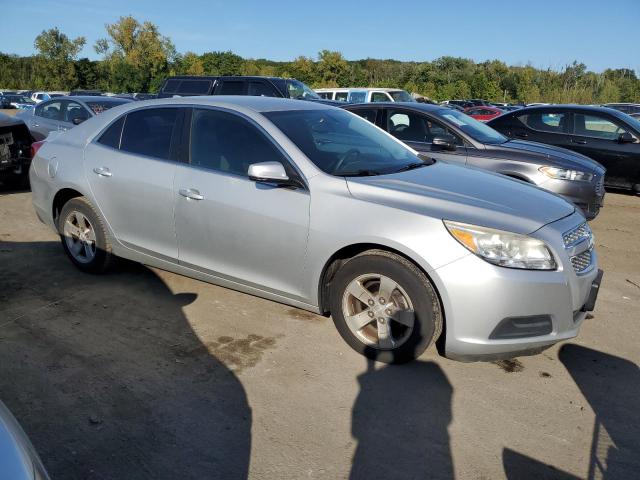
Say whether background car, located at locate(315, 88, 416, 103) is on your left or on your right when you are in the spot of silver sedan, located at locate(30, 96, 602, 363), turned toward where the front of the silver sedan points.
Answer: on your left

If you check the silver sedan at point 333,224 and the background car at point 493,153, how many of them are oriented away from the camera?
0

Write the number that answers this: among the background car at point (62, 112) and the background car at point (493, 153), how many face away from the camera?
0

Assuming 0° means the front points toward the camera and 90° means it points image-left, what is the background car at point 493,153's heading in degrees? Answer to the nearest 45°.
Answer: approximately 315°

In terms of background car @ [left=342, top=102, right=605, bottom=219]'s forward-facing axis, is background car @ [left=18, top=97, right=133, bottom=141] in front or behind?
behind

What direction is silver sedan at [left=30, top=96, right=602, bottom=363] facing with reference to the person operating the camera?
facing the viewer and to the right of the viewer

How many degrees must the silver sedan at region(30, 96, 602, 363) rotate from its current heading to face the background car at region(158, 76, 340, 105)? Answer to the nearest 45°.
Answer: approximately 135° to its left
